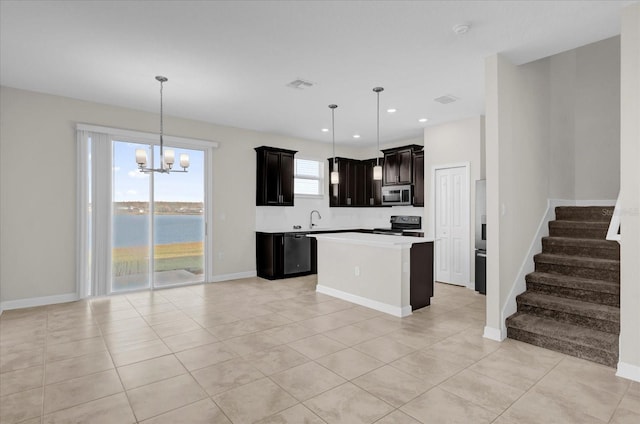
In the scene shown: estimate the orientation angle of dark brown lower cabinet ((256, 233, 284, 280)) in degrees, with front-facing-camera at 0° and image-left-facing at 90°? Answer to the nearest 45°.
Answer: approximately 315°

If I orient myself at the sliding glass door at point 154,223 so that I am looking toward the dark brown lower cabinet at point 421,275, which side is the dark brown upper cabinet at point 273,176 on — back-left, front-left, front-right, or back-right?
front-left

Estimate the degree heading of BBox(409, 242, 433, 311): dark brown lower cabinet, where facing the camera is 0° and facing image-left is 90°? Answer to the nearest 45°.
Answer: approximately 225°

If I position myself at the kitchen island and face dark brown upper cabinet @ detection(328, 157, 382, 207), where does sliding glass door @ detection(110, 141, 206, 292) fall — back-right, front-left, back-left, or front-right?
front-left

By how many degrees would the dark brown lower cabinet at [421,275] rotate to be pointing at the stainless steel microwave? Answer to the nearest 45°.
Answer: approximately 45° to its left

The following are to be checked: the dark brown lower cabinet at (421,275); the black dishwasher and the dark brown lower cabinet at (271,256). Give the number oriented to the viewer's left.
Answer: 0

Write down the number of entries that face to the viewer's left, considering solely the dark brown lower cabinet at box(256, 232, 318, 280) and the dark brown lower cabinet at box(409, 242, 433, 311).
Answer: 0

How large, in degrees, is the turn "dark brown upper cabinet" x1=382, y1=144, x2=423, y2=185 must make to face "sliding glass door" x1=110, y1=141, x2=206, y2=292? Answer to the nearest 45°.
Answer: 0° — it already faces it

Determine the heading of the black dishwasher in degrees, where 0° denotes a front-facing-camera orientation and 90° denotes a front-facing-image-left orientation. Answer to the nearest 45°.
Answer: approximately 315°

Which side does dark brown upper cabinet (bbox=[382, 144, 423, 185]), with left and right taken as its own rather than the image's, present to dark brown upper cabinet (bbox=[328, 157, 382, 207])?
right

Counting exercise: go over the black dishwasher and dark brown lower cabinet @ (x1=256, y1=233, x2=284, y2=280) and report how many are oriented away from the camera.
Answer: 0

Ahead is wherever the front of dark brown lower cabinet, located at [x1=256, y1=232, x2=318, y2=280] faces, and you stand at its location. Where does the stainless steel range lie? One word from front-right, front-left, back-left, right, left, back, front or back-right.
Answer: front-left

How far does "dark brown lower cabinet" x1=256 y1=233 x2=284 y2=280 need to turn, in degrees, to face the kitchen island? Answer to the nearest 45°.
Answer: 0° — it already faces it
